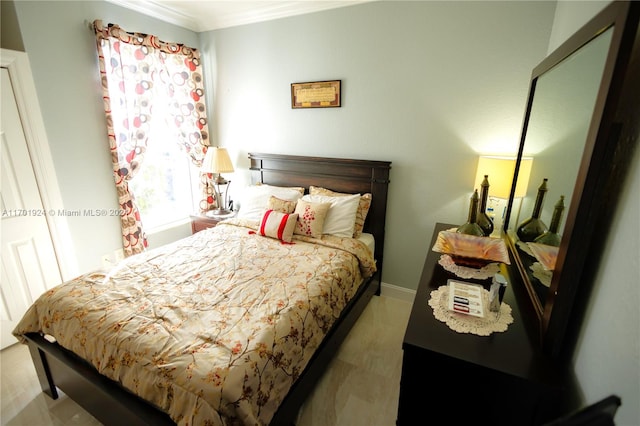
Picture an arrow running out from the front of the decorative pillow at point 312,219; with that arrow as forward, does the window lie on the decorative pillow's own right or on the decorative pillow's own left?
on the decorative pillow's own right

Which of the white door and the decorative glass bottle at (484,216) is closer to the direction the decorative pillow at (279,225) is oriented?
the white door

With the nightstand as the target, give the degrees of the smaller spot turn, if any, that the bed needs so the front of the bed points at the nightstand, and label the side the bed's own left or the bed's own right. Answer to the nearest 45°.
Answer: approximately 135° to the bed's own right

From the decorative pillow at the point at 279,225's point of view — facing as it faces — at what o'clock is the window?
The window is roughly at 3 o'clock from the decorative pillow.

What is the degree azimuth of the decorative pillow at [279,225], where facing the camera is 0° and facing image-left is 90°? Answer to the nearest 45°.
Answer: approximately 45°

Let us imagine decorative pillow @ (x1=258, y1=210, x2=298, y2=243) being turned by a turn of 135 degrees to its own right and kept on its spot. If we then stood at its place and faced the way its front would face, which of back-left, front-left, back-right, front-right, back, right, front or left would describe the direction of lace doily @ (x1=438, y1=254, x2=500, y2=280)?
back-right

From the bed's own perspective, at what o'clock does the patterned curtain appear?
The patterned curtain is roughly at 4 o'clock from the bed.

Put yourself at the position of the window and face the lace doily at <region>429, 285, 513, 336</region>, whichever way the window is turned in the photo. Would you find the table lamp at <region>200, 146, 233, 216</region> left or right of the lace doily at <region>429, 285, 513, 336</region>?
left

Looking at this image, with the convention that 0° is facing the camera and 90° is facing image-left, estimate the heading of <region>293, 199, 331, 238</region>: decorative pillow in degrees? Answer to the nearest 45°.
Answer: approximately 45°

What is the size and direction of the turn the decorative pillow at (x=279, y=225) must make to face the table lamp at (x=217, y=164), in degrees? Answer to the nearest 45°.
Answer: approximately 90° to its right

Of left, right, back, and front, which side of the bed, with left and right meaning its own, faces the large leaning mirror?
left

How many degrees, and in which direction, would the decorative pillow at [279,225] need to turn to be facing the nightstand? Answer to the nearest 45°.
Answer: approximately 90° to its right

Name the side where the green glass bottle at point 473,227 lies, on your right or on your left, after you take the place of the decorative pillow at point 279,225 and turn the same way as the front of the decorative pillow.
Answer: on your left
